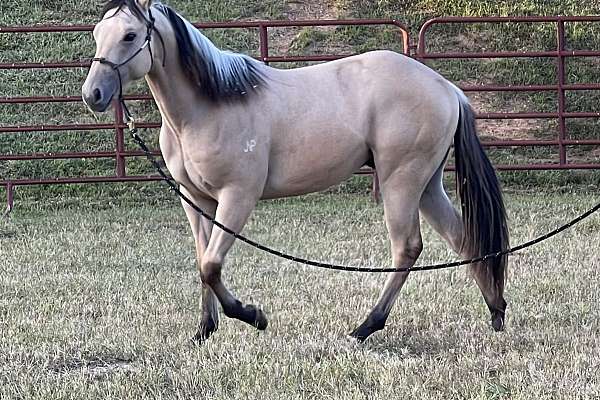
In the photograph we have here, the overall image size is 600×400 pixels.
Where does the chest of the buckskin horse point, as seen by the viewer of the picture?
to the viewer's left
